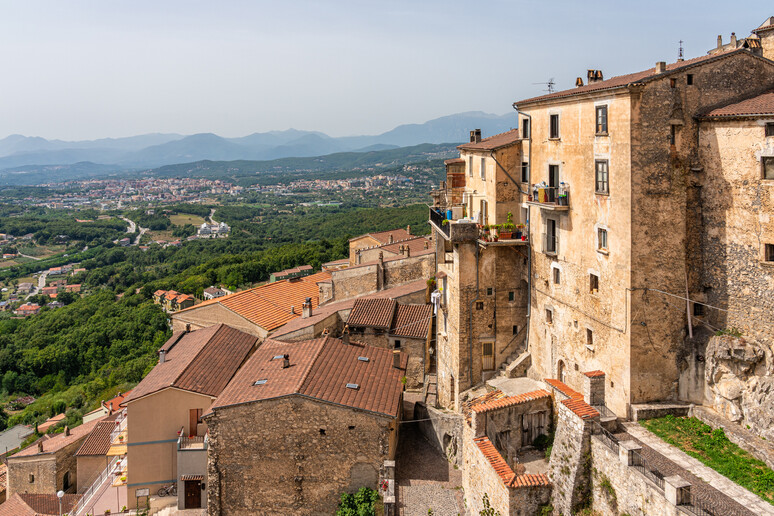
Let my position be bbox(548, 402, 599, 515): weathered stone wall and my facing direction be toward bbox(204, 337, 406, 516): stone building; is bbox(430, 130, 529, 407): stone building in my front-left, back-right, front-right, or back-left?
front-right

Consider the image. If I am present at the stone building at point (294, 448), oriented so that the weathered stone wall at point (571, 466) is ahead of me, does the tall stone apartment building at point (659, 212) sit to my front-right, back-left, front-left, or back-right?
front-left

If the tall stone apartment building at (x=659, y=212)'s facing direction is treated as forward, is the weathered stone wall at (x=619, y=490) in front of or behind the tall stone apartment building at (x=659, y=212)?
in front

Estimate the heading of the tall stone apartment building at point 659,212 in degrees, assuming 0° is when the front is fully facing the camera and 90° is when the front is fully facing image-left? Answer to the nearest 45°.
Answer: approximately 45°

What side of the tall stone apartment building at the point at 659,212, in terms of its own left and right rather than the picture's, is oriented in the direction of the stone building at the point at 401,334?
right

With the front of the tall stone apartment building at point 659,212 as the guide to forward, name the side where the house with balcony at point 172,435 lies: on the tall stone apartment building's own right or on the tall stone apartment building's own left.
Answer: on the tall stone apartment building's own right

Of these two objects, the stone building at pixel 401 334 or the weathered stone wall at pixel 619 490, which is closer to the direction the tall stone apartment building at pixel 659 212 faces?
the weathered stone wall

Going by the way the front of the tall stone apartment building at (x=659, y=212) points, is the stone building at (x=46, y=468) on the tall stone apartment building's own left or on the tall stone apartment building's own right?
on the tall stone apartment building's own right
